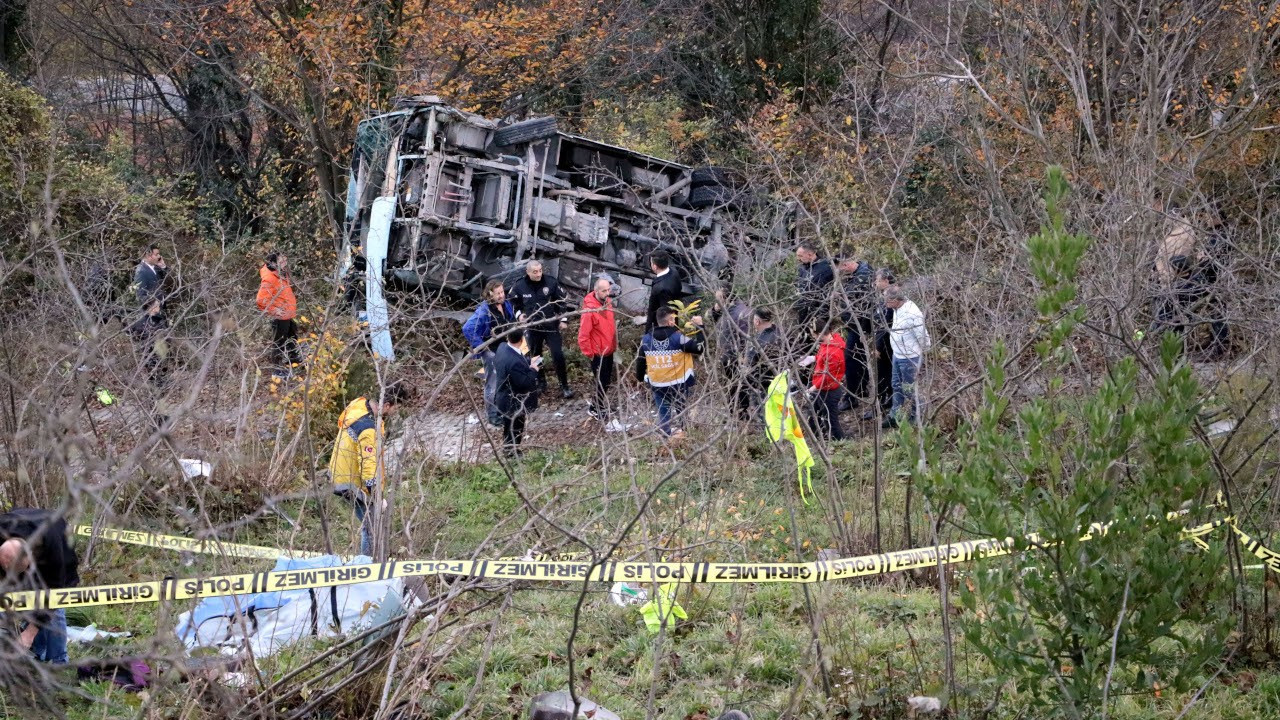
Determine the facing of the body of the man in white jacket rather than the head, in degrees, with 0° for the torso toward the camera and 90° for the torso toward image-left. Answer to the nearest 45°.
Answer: approximately 90°

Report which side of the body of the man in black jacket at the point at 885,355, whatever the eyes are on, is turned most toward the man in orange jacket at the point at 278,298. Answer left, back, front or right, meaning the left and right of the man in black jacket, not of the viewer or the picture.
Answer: front

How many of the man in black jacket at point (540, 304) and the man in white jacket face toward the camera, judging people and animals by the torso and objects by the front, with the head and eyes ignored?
1

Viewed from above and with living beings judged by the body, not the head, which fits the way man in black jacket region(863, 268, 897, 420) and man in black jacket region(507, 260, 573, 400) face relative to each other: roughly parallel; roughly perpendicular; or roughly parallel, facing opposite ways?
roughly perpendicular

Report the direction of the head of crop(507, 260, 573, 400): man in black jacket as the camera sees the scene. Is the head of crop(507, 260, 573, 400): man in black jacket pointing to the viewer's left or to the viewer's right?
to the viewer's right

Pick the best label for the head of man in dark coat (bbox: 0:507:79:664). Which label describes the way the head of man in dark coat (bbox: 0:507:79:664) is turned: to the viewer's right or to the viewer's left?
to the viewer's left

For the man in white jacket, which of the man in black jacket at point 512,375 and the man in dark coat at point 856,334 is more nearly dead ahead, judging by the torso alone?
the man in black jacket

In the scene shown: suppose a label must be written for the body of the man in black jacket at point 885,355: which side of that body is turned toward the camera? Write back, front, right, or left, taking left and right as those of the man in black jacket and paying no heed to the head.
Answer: left

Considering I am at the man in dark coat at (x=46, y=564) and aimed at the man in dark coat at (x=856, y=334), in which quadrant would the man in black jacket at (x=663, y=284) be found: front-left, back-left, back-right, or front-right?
front-left

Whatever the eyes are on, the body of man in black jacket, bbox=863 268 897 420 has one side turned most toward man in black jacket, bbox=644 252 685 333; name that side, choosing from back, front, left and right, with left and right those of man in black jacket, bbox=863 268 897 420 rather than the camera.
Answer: front

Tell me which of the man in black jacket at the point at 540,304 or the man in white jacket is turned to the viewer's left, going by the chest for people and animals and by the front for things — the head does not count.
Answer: the man in white jacket

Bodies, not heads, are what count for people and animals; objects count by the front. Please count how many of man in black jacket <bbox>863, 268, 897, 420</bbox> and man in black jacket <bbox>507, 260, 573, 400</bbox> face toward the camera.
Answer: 1

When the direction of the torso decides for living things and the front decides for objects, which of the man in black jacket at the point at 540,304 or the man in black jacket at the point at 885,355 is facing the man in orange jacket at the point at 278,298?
the man in black jacket at the point at 885,355

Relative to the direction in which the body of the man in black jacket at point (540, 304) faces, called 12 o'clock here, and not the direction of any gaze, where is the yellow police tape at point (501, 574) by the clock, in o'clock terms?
The yellow police tape is roughly at 12 o'clock from the man in black jacket.

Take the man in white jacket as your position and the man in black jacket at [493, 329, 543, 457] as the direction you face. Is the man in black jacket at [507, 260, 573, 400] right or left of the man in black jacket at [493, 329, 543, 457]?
right

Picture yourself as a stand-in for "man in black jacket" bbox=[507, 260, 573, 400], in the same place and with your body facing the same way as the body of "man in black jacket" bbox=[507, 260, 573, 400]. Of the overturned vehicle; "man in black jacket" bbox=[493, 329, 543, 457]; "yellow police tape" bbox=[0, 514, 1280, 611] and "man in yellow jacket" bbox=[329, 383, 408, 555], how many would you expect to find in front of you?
3

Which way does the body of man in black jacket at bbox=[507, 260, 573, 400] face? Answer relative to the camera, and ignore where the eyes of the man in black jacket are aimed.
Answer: toward the camera

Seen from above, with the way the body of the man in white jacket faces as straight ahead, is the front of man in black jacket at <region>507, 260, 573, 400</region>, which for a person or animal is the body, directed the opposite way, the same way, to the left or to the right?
to the left
